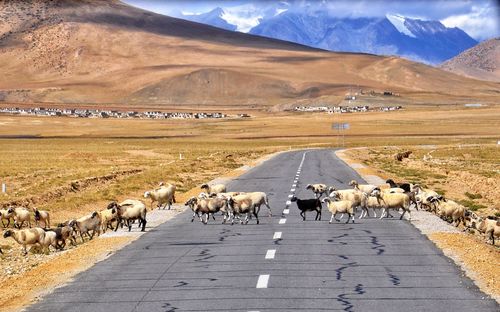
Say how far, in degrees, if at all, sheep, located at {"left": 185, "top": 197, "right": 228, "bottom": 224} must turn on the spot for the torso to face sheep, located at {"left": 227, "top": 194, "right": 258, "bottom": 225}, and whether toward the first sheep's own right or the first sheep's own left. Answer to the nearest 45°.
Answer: approximately 135° to the first sheep's own left

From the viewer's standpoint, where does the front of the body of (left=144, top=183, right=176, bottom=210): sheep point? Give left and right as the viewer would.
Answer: facing to the left of the viewer

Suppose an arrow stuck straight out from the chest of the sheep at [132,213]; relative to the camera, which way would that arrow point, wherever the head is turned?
to the viewer's left

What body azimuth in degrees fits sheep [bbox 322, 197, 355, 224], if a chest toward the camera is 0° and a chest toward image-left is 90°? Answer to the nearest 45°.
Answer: approximately 90°

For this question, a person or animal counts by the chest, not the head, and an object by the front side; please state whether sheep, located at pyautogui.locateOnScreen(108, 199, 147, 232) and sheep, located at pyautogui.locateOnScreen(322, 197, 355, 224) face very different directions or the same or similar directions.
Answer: same or similar directions

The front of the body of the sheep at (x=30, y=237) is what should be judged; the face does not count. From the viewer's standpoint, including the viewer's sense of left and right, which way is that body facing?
facing to the left of the viewer

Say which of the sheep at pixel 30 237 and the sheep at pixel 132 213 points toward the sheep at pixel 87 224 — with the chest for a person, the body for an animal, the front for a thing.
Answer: the sheep at pixel 132 213

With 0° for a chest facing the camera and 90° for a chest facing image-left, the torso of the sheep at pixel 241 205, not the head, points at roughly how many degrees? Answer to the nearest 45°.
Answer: approximately 90°

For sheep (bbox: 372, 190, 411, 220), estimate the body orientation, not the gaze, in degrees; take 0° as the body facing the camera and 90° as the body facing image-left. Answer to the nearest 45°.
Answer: approximately 90°

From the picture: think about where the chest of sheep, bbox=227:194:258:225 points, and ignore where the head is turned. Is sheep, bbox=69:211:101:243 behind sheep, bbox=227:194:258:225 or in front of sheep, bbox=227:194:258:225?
in front

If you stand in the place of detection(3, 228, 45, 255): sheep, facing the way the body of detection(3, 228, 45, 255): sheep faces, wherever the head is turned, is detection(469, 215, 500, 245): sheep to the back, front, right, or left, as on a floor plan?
back

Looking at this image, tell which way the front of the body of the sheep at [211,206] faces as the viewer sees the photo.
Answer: to the viewer's left

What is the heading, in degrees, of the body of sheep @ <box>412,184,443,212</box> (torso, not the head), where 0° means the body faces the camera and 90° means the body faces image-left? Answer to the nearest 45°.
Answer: approximately 90°

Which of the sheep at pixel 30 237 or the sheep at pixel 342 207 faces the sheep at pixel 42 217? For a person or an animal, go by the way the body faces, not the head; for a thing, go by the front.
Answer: the sheep at pixel 342 207
